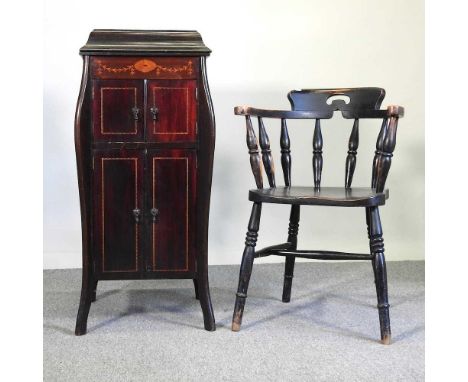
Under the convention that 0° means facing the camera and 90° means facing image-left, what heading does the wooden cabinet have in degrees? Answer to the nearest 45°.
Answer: approximately 0°
